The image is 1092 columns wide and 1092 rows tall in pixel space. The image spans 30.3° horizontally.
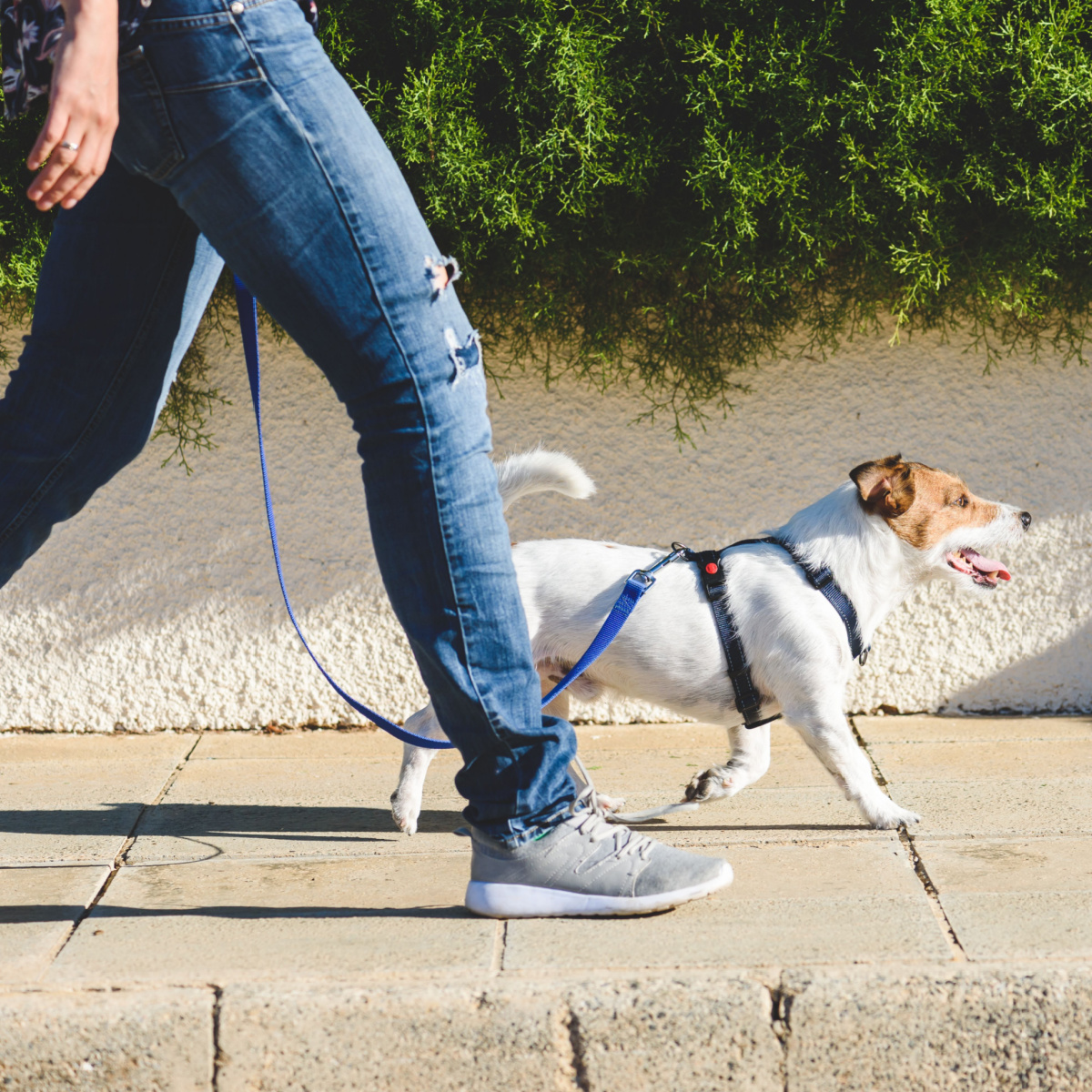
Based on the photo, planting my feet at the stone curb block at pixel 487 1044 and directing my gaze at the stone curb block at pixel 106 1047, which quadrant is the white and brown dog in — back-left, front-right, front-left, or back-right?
back-right

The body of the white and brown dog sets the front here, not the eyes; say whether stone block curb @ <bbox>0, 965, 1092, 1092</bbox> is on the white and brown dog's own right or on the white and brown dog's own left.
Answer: on the white and brown dog's own right

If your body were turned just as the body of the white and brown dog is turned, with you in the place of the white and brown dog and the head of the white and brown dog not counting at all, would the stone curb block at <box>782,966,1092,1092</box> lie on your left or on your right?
on your right

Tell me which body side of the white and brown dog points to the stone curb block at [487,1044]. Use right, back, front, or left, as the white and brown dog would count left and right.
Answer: right

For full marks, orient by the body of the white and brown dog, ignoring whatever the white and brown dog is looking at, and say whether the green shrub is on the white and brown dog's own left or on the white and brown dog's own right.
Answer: on the white and brown dog's own left

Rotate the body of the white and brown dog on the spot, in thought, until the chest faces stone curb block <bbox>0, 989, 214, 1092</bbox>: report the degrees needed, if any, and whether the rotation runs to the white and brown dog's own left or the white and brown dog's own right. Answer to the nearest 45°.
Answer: approximately 135° to the white and brown dog's own right

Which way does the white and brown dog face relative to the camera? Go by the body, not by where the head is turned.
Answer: to the viewer's right
